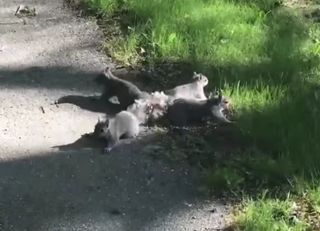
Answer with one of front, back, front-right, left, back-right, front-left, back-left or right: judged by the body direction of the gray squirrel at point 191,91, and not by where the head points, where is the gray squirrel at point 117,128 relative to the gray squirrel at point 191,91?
back-right

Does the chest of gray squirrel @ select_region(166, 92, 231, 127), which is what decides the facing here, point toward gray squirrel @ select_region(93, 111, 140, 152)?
no

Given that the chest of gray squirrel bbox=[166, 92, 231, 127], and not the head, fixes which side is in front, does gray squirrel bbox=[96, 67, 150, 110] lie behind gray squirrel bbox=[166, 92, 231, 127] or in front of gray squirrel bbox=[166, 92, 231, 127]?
behind

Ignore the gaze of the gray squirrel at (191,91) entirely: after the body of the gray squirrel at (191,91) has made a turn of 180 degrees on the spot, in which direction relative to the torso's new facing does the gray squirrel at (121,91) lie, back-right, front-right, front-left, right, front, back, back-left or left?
front

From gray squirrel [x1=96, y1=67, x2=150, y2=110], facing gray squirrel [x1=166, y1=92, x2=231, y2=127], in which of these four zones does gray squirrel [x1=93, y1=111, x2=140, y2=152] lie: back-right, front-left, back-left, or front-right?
front-right

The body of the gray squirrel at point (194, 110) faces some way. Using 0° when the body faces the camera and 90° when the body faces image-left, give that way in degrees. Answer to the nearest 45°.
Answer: approximately 270°

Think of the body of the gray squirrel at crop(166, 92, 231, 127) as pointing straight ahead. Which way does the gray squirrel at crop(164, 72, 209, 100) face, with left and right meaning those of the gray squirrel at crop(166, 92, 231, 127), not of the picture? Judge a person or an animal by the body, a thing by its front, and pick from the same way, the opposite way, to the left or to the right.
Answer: the same way

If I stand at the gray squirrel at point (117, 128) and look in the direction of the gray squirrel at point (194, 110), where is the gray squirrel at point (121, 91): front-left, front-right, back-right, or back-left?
front-left

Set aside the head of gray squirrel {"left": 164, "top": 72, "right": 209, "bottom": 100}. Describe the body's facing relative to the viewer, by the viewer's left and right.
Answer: facing to the right of the viewer

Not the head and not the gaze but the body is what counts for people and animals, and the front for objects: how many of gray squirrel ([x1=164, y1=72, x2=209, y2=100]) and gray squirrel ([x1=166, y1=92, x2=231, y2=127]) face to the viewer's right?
2
